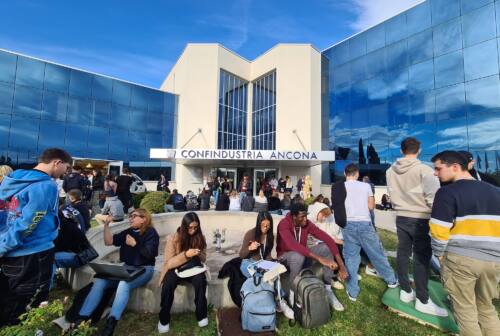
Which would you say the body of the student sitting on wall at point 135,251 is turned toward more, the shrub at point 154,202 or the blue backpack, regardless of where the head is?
the blue backpack

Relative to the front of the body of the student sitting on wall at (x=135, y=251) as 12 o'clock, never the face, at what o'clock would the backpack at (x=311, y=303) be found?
The backpack is roughly at 9 o'clock from the student sitting on wall.

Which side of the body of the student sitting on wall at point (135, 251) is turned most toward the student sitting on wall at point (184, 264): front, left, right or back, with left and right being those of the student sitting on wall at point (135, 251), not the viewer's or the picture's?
left

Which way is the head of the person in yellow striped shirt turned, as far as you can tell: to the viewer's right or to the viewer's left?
to the viewer's left

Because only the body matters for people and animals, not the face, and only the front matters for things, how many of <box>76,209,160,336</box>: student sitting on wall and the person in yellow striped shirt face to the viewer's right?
0

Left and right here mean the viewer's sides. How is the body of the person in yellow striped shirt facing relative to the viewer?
facing away from the viewer and to the left of the viewer

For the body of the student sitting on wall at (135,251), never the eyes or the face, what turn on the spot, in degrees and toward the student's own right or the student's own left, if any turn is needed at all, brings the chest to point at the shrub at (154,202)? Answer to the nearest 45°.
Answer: approximately 135° to the student's own right

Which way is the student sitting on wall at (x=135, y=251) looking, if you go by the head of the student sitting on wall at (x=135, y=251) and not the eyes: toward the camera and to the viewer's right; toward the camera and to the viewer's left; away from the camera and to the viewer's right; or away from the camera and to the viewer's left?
toward the camera and to the viewer's left

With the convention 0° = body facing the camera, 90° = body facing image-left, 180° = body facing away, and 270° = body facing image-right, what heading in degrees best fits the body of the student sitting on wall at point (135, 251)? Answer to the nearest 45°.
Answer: approximately 45°

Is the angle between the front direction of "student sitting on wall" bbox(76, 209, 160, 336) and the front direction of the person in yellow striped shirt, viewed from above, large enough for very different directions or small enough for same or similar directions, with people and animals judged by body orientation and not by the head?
very different directions
